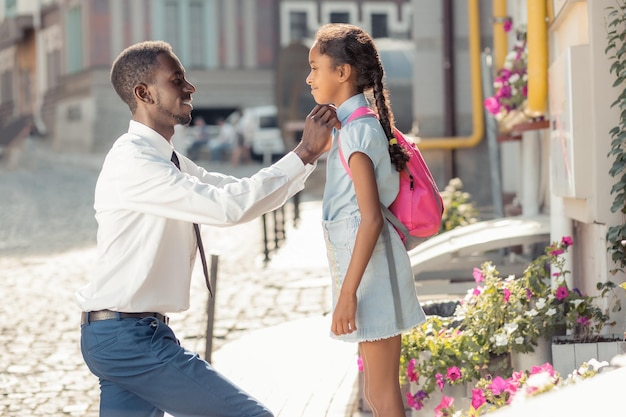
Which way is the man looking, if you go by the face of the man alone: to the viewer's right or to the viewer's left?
to the viewer's right

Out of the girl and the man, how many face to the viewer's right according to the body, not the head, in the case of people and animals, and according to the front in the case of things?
1

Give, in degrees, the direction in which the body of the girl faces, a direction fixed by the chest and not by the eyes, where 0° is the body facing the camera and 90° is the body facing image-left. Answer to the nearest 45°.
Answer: approximately 90°

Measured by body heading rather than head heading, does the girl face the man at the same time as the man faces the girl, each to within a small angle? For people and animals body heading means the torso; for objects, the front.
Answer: yes

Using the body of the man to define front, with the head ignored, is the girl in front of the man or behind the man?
in front

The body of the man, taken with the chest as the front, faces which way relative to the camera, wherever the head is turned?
to the viewer's right

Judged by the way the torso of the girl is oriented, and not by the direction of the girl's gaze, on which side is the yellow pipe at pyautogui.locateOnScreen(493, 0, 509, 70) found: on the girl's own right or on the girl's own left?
on the girl's own right

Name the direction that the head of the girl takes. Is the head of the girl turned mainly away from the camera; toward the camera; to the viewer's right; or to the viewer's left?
to the viewer's left

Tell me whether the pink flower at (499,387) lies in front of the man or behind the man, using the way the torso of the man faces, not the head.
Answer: in front

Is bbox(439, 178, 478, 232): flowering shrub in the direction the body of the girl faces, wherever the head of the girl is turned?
no

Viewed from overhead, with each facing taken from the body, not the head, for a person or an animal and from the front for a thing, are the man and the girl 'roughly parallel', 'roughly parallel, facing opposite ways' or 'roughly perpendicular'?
roughly parallel, facing opposite ways

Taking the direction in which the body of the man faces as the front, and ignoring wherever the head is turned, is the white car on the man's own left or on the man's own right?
on the man's own left
